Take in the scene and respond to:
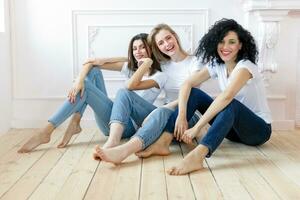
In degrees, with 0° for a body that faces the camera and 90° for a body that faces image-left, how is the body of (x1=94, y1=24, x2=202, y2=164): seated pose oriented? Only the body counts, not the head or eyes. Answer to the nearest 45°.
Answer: approximately 45°

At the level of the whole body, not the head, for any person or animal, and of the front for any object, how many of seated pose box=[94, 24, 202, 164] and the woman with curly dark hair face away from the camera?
0

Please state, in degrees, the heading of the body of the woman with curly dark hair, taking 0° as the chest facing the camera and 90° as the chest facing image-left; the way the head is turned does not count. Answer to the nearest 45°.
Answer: approximately 45°
